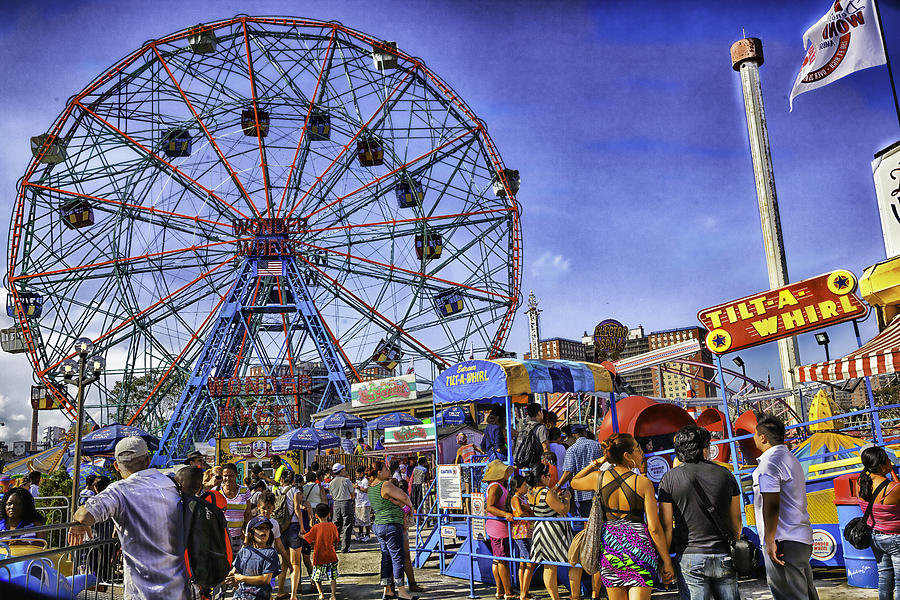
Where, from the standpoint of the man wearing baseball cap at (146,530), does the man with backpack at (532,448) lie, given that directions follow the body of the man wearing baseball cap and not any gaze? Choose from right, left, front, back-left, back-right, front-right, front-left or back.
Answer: right

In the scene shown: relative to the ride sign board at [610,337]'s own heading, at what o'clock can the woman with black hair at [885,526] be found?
The woman with black hair is roughly at 12 o'clock from the ride sign board.

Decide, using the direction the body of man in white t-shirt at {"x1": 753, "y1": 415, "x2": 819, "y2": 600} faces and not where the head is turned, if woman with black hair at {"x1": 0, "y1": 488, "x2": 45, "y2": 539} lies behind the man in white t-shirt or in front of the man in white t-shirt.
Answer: in front

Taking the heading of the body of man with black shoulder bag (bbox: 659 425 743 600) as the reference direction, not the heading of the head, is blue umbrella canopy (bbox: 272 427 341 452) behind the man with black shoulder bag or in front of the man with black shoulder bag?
in front

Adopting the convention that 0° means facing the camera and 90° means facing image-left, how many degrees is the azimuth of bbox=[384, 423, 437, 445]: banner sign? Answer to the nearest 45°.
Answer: approximately 0°

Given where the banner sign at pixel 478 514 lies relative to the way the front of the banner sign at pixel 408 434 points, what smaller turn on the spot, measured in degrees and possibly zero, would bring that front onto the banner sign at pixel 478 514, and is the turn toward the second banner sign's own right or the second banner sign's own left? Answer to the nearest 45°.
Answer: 0° — it already faces it

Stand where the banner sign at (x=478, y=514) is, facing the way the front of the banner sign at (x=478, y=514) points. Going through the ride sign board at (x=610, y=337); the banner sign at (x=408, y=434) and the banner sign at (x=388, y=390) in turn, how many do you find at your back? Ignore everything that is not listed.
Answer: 3

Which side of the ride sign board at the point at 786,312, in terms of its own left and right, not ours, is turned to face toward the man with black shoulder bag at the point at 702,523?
front

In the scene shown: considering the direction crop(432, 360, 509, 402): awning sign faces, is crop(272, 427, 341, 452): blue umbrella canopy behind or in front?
behind

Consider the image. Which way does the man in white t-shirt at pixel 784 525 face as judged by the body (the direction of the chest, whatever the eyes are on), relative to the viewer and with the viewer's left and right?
facing to the left of the viewer

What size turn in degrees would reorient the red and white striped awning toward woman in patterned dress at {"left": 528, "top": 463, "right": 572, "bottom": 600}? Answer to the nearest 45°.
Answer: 0° — it already faces them

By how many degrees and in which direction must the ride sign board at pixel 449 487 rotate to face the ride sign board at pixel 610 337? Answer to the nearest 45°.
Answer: approximately 180°

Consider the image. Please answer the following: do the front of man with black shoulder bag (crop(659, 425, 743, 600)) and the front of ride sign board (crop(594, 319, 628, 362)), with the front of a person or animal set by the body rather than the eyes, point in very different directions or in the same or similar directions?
very different directions
